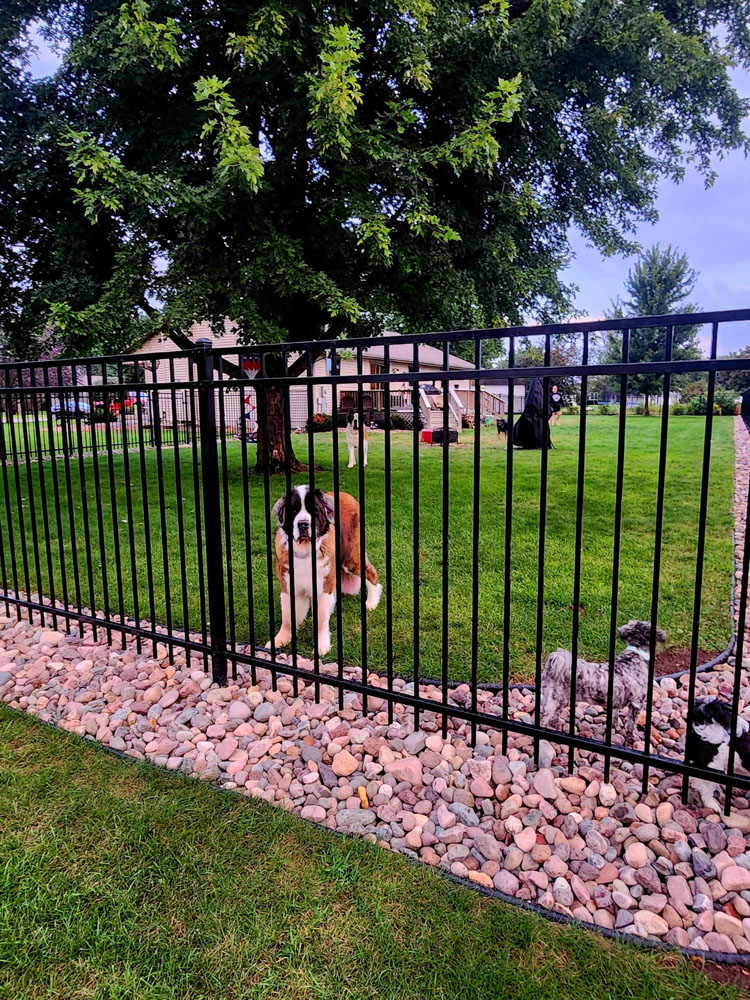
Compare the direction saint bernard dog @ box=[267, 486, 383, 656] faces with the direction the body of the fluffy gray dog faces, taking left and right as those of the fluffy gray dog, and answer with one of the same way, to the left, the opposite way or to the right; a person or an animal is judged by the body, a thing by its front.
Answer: to the right

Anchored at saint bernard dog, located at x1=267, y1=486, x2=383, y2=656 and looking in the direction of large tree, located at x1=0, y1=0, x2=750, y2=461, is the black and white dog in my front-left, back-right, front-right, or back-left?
back-right

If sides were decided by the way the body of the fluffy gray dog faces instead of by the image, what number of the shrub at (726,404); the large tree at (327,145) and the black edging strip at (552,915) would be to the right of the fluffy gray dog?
1

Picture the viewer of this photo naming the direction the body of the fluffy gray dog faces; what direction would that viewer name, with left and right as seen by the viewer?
facing to the right of the viewer

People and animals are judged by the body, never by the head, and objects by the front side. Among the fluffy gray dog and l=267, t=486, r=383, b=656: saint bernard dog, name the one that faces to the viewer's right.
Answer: the fluffy gray dog

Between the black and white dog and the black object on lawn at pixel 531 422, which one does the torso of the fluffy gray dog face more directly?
the black and white dog

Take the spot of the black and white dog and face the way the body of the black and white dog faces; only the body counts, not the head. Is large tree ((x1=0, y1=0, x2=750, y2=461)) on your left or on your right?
on your right

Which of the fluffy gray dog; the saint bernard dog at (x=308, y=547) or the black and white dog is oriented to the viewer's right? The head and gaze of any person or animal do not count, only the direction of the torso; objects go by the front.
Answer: the fluffy gray dog

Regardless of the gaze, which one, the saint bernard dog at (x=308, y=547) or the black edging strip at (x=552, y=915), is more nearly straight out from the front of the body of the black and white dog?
the black edging strip

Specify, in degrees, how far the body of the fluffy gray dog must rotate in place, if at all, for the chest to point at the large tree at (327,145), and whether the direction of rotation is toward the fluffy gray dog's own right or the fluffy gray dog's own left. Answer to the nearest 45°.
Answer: approximately 135° to the fluffy gray dog's own left

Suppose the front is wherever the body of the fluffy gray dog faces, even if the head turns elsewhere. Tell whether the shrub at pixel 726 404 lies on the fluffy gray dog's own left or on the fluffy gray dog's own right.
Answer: on the fluffy gray dog's own left

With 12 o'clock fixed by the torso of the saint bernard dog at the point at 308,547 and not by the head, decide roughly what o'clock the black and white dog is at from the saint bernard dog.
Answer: The black and white dog is roughly at 9 o'clock from the saint bernard dog.

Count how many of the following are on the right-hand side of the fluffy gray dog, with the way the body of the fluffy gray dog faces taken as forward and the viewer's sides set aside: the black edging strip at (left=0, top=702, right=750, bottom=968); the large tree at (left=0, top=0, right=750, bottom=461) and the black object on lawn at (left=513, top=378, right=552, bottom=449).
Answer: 1

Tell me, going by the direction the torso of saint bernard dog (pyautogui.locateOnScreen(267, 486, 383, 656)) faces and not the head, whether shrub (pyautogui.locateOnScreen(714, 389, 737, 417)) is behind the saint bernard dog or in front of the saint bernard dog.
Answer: behind

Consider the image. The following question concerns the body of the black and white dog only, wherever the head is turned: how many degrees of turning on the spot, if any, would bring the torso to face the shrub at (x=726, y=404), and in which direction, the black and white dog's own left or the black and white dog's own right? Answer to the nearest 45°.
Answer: approximately 135° to the black and white dog's own right
